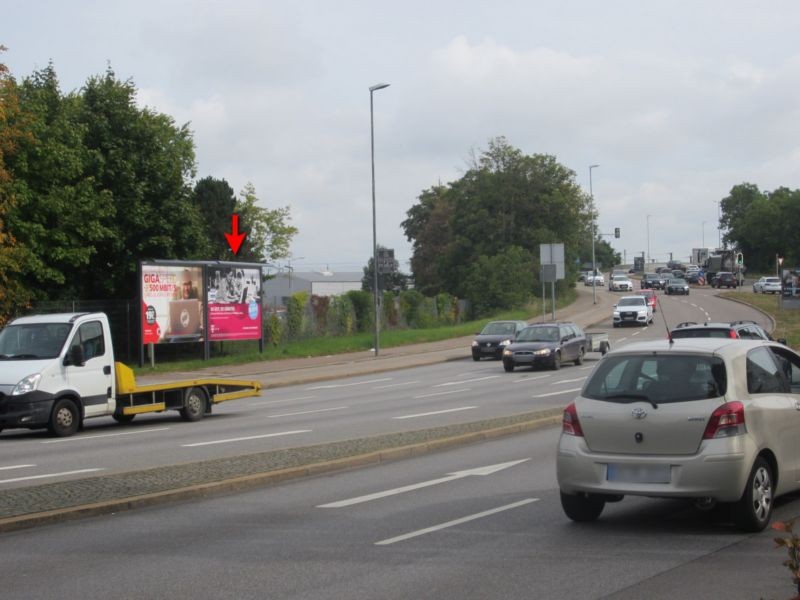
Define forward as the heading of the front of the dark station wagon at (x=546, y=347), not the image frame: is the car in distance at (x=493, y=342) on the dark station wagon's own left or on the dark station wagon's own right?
on the dark station wagon's own right

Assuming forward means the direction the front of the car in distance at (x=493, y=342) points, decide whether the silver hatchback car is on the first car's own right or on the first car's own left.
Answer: on the first car's own left

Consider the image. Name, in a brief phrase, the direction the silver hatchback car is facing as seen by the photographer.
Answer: facing away from the viewer and to the right of the viewer

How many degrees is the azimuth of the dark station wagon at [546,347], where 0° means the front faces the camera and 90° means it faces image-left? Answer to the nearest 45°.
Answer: approximately 45°

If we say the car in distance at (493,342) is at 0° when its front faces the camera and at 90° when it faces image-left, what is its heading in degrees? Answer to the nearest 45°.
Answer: approximately 45°

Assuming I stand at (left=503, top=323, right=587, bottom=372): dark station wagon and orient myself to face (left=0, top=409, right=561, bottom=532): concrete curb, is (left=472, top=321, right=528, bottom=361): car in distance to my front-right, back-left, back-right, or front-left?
back-right

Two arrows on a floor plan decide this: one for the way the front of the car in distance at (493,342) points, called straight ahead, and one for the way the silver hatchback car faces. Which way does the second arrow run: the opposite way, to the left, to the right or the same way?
the opposite way

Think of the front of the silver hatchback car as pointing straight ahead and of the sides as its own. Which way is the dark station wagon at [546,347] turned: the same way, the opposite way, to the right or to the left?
the opposite way

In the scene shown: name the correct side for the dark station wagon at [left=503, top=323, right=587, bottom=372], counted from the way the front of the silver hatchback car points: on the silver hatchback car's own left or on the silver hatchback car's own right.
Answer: on the silver hatchback car's own left

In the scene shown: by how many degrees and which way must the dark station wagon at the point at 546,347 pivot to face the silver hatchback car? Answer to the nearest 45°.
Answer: approximately 45° to its left

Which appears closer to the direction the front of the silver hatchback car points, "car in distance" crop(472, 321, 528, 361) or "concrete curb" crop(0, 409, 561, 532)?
the car in distance

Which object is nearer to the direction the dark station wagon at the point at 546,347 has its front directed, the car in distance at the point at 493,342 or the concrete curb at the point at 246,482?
the concrete curb

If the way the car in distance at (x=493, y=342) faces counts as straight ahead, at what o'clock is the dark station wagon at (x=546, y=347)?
The dark station wagon is roughly at 10 o'clock from the car in distance.
